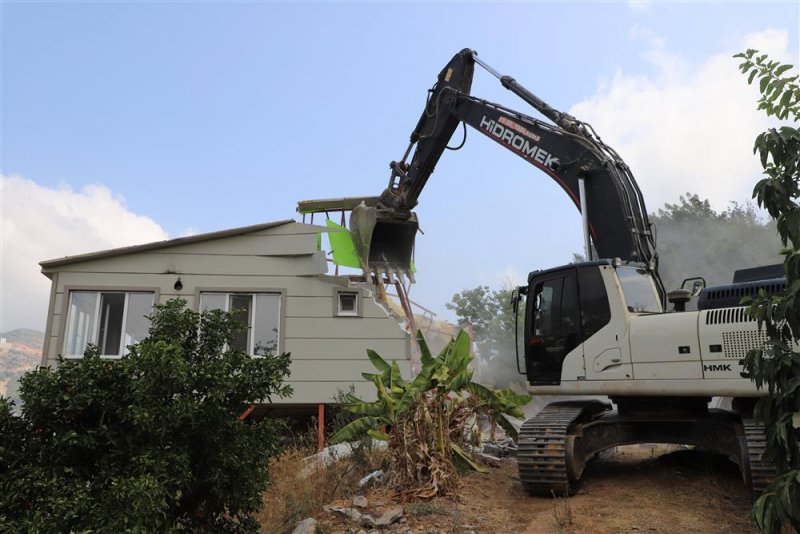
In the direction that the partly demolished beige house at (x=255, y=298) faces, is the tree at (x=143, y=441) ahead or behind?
ahead

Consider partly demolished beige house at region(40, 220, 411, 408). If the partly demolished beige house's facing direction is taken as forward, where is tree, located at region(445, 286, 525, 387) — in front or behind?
behind

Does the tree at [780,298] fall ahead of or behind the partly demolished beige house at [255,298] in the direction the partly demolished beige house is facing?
ahead

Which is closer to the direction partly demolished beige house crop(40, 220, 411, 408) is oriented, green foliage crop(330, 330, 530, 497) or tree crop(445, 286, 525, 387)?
the green foliage
